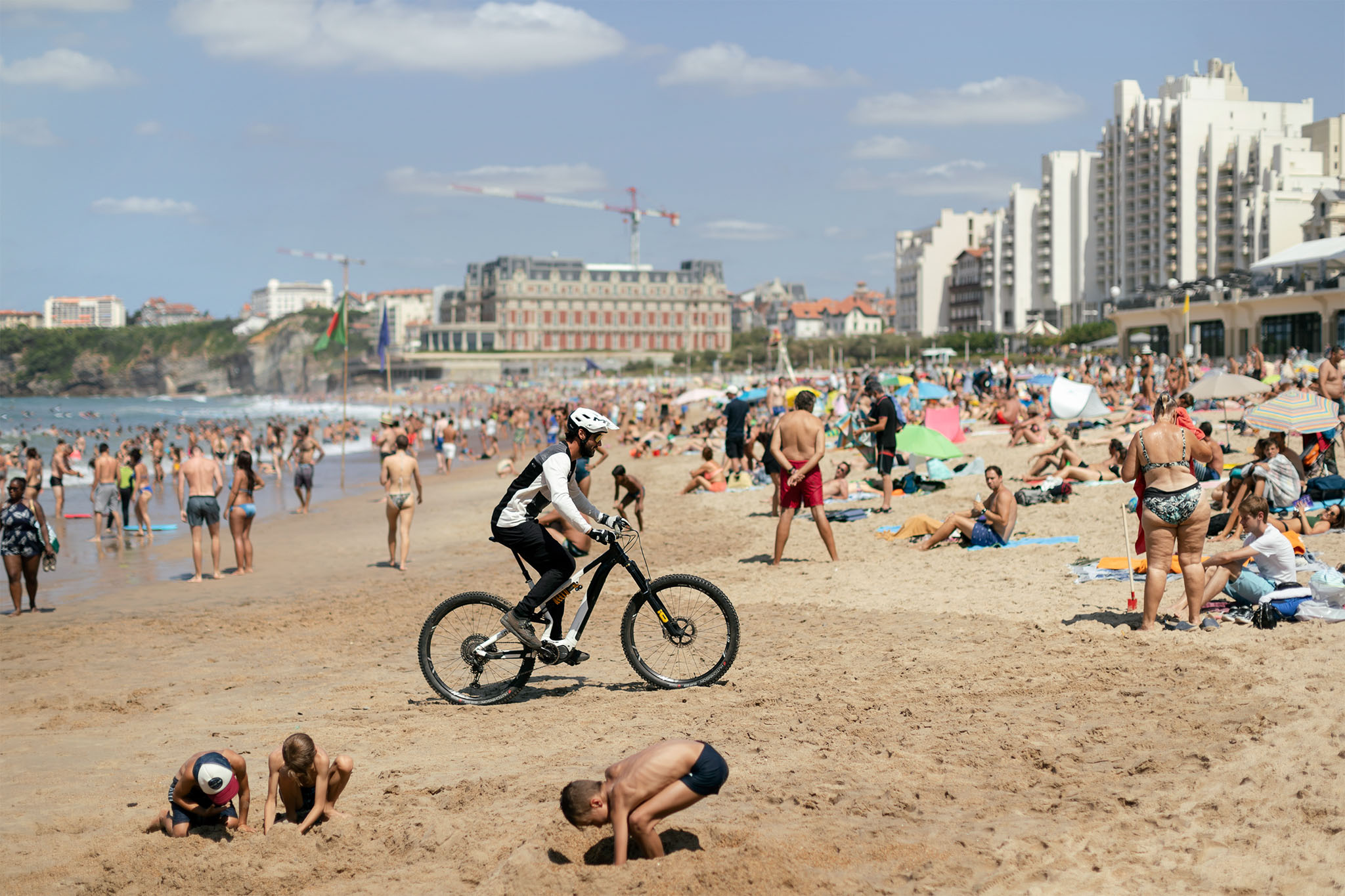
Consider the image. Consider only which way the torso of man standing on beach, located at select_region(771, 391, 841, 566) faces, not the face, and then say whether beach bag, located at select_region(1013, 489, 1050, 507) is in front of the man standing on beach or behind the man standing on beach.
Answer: in front

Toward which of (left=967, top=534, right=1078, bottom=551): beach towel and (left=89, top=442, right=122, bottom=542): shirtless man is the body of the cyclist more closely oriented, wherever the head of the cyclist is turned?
the beach towel

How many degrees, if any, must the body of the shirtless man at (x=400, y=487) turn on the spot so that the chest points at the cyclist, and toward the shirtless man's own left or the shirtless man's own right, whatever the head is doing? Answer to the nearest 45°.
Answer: approximately 180°

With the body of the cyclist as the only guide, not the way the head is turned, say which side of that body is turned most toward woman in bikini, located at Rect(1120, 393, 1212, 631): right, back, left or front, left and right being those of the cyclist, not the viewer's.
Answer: front

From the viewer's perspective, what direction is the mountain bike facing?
to the viewer's right

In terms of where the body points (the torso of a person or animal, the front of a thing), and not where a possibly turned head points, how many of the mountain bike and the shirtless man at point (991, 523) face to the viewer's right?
1

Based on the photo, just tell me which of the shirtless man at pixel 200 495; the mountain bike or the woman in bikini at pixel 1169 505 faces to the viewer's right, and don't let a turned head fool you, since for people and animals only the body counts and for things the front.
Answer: the mountain bike

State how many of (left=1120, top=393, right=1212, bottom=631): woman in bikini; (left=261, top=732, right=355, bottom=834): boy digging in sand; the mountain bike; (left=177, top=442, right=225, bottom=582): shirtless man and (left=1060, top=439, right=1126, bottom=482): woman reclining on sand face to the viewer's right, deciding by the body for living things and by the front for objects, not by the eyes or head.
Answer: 1

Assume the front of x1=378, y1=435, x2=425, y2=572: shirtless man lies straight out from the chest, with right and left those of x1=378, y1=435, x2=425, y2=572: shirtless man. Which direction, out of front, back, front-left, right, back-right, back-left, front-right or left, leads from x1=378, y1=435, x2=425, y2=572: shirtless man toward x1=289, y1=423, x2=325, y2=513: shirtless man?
front

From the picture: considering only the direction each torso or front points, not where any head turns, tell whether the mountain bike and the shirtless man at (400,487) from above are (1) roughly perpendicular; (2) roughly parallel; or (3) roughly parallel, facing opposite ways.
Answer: roughly perpendicular

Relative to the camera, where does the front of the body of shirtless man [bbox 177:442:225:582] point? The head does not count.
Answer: away from the camera

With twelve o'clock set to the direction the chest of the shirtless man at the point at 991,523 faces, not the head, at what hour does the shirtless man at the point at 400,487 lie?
the shirtless man at the point at 400,487 is roughly at 12 o'clock from the shirtless man at the point at 991,523.

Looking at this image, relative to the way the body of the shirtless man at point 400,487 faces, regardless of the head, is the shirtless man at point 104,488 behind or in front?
in front

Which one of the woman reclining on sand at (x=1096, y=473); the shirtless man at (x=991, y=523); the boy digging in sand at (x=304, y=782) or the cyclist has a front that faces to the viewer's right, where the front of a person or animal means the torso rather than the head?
the cyclist
